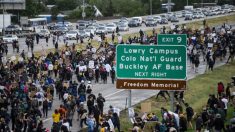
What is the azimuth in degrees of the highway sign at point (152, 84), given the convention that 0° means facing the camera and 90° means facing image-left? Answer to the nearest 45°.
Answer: approximately 0°

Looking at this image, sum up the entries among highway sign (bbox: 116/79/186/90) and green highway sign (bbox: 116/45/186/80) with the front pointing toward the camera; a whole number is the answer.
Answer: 2

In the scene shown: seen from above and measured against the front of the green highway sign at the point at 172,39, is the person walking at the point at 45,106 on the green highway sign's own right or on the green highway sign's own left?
on the green highway sign's own right

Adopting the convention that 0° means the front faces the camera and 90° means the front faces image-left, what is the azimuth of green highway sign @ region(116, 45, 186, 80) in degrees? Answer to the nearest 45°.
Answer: approximately 0°
